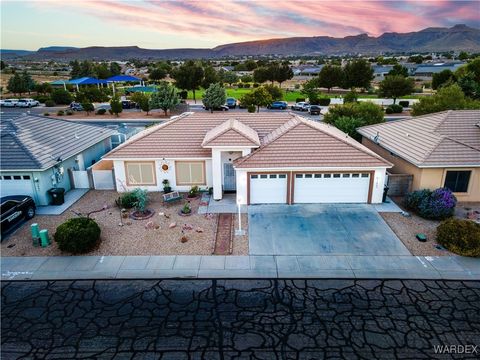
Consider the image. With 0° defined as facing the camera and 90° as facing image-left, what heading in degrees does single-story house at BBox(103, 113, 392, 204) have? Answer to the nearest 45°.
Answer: approximately 0°

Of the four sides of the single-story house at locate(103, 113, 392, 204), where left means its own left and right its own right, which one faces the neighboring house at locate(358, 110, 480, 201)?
left

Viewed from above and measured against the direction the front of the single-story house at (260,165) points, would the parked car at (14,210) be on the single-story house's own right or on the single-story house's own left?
on the single-story house's own right

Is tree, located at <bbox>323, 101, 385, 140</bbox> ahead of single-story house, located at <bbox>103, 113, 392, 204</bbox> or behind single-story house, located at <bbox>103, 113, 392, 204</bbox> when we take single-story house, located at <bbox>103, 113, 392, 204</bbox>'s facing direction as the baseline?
behind

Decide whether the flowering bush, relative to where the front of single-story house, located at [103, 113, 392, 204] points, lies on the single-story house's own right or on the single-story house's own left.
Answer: on the single-story house's own left

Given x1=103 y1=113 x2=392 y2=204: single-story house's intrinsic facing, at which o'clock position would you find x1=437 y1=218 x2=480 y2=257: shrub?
The shrub is roughly at 10 o'clock from the single-story house.

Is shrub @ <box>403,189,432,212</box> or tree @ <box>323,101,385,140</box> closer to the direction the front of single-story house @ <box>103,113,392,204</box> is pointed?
the shrub
